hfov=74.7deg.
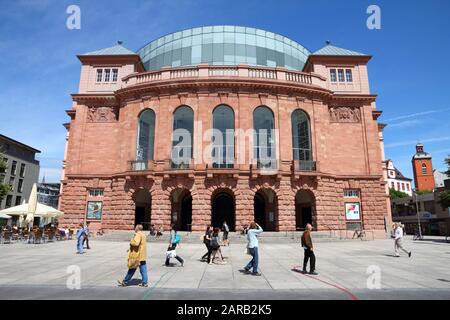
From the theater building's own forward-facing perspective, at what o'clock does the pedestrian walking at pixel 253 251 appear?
The pedestrian walking is roughly at 12 o'clock from the theater building.

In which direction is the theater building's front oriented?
toward the camera

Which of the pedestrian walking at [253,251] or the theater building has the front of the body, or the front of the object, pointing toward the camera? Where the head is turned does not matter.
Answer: the theater building

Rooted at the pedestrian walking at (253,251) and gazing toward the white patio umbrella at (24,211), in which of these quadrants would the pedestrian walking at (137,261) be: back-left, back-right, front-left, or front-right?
front-left

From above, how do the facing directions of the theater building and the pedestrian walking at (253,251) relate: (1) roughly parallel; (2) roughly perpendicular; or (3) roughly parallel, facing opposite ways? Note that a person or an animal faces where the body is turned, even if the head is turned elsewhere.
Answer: roughly perpendicular

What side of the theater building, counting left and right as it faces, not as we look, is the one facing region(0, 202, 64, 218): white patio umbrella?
right

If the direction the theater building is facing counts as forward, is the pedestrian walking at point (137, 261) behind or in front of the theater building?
in front

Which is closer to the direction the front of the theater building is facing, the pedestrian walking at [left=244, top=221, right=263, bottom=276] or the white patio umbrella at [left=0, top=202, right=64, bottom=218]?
the pedestrian walking

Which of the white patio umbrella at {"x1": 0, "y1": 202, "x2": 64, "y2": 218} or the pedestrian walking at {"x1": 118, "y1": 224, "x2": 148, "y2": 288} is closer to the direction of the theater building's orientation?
the pedestrian walking

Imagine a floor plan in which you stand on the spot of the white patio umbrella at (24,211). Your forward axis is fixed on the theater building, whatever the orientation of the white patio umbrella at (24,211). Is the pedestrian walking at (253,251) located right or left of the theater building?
right
